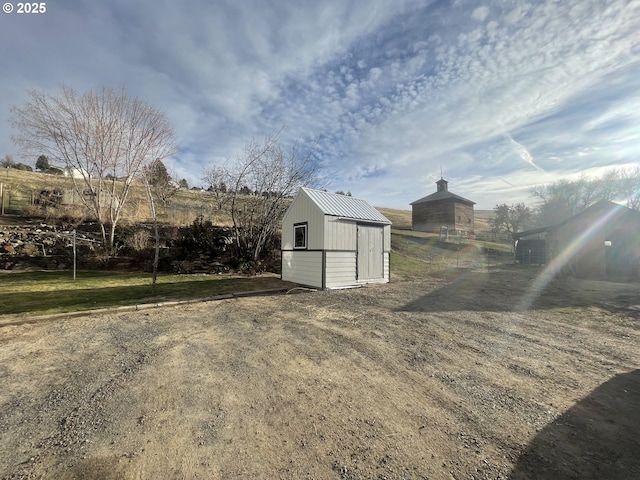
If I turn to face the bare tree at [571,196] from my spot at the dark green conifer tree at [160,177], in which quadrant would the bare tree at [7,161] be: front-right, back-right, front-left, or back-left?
back-left

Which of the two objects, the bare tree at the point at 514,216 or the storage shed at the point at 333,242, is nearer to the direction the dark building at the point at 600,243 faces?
the storage shed

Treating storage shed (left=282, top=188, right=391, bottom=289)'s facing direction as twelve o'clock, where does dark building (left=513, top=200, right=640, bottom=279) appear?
The dark building is roughly at 10 o'clock from the storage shed.

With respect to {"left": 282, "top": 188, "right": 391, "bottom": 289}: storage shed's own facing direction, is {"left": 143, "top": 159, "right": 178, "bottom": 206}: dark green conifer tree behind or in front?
behind

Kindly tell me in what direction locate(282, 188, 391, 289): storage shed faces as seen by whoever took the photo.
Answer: facing the viewer and to the right of the viewer

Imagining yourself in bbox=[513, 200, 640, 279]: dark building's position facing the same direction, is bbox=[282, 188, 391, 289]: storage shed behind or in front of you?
in front

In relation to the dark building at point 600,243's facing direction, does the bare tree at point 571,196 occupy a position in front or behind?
behind

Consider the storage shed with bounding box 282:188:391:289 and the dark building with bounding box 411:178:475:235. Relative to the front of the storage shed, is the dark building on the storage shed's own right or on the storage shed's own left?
on the storage shed's own left

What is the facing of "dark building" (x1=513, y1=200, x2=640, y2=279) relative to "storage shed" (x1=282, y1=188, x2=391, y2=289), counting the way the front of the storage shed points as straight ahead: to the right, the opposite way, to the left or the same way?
to the right

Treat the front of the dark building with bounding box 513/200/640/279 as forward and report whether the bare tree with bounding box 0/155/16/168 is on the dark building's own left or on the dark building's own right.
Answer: on the dark building's own right

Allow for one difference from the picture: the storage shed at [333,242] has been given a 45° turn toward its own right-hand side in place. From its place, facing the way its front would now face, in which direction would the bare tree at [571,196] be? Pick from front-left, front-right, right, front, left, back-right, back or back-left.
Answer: back-left

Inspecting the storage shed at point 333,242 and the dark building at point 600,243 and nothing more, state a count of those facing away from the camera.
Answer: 0
